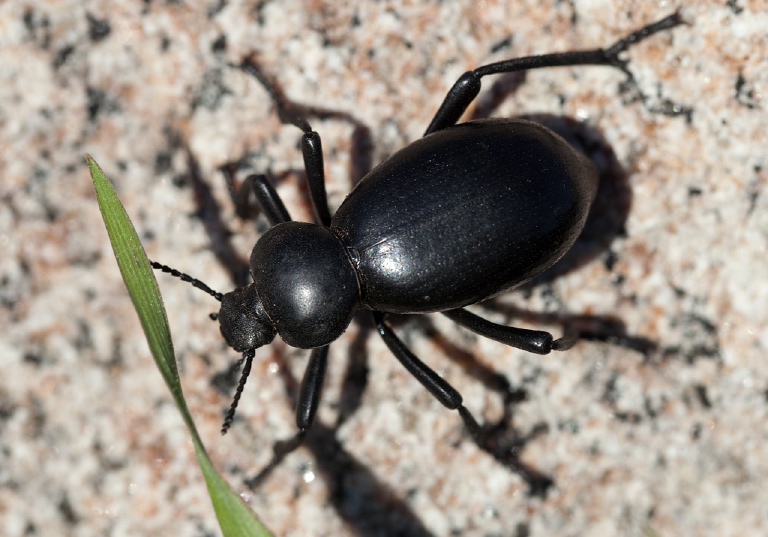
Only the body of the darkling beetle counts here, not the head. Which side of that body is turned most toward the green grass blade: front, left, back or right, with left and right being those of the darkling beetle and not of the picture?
front

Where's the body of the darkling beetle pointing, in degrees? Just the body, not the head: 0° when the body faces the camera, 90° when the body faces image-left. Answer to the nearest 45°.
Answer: approximately 45°
